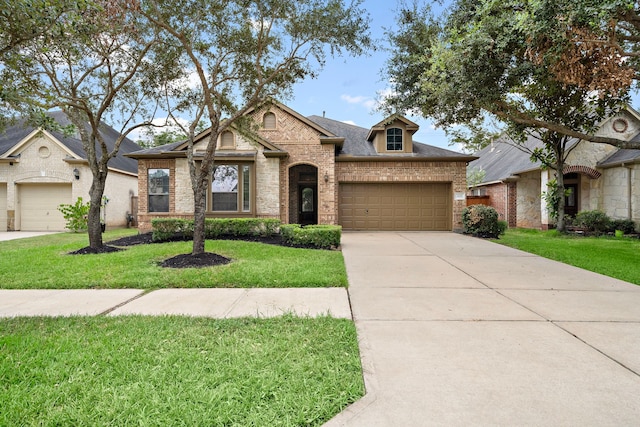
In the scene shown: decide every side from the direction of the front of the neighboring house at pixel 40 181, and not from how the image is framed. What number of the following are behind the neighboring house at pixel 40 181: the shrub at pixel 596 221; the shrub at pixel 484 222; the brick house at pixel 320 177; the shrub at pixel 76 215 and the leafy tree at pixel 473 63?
0

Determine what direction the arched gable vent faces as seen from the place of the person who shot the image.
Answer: facing the viewer

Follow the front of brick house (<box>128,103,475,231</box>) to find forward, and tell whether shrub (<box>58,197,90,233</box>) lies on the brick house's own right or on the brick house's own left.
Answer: on the brick house's own right

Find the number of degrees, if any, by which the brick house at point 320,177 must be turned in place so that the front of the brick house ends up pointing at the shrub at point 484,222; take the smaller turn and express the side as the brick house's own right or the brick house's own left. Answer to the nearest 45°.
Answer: approximately 90° to the brick house's own left

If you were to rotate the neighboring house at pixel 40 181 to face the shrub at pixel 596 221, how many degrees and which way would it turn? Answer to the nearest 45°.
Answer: approximately 45° to its left

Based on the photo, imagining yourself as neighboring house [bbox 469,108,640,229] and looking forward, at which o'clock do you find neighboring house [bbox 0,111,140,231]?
neighboring house [bbox 0,111,140,231] is roughly at 2 o'clock from neighboring house [bbox 469,108,640,229].

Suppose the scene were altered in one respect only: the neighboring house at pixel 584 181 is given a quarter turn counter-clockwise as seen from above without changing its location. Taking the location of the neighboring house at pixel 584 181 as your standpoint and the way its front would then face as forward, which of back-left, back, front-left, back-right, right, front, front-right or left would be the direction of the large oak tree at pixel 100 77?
back-right

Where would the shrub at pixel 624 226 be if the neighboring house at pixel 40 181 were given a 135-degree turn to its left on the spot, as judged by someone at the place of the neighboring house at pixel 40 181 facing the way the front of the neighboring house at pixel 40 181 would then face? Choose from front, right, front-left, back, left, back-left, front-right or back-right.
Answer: right

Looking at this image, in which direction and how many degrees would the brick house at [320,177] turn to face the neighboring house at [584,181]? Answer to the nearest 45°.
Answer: approximately 90° to its left

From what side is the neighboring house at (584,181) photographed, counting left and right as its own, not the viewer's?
front

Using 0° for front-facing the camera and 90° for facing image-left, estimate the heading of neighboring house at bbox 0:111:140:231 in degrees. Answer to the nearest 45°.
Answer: approximately 0°

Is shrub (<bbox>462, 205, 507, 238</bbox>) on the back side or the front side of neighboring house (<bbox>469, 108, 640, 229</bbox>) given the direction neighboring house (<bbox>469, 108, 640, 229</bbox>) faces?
on the front side

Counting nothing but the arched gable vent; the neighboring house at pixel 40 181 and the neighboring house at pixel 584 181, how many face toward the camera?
3

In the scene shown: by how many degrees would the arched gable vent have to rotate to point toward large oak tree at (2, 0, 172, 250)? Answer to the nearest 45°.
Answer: approximately 45° to its right

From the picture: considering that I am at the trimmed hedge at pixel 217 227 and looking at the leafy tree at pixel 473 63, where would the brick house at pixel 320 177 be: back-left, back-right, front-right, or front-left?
front-left
